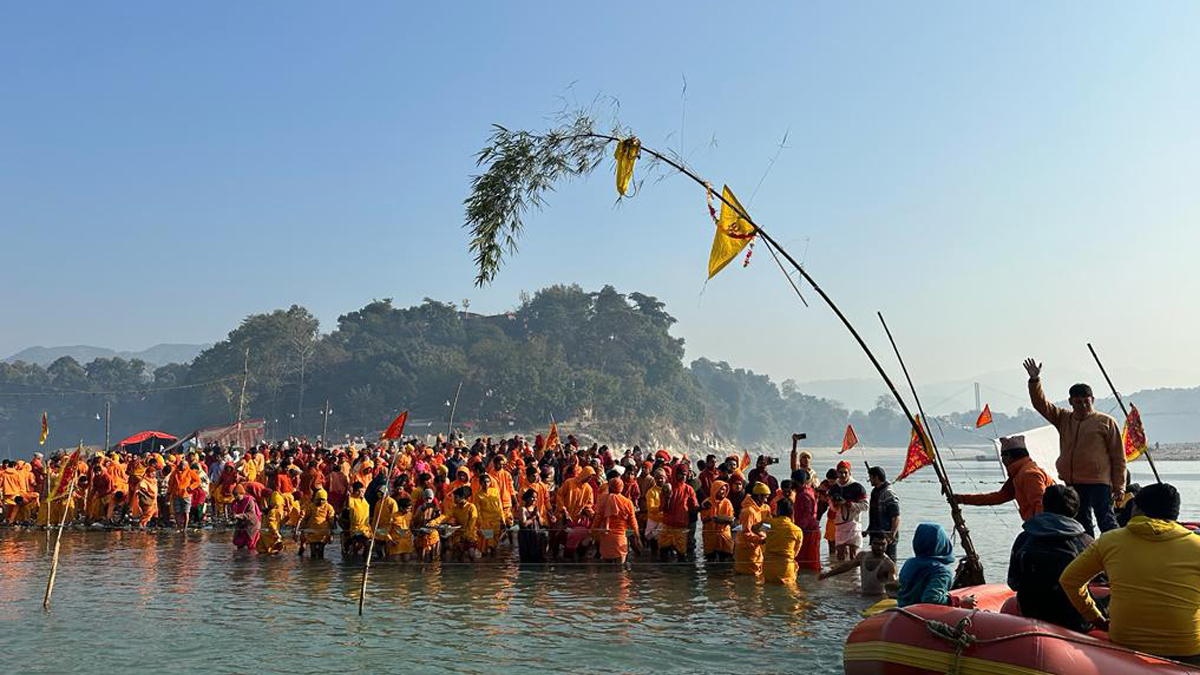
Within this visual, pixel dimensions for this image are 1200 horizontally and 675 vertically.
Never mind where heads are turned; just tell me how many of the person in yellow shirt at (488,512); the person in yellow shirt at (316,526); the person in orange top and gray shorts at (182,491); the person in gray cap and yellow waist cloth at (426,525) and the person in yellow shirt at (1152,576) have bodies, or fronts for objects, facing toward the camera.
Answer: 4

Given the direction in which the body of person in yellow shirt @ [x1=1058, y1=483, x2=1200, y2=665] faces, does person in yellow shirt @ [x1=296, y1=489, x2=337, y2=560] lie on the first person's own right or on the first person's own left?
on the first person's own left

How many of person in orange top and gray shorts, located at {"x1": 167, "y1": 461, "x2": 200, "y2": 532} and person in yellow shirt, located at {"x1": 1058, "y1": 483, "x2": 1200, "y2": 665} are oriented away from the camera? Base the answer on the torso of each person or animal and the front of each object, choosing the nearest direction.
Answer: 1

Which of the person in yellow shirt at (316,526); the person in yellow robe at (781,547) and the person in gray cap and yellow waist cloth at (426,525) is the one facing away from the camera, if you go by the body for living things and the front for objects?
the person in yellow robe

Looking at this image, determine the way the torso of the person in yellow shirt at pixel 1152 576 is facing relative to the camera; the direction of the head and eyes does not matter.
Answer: away from the camera

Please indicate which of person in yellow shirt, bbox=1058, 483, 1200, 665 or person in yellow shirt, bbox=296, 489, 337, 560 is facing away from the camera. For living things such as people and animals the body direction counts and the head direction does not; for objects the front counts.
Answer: person in yellow shirt, bbox=1058, 483, 1200, 665

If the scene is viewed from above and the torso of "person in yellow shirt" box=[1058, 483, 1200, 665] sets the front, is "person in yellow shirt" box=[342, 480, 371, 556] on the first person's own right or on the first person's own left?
on the first person's own left
